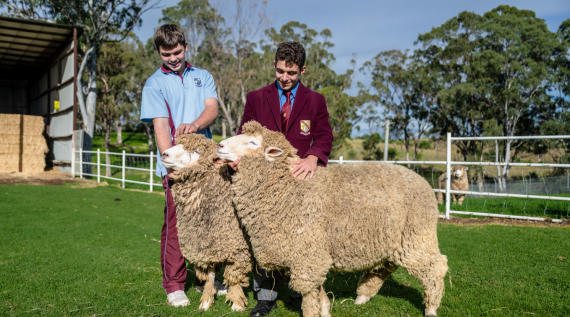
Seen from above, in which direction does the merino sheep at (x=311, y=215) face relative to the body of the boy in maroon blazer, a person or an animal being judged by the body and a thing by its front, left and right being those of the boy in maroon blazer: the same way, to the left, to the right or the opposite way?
to the right

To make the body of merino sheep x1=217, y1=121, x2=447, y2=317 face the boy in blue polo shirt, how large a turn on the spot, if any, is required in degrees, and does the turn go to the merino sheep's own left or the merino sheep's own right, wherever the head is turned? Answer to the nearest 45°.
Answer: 0° — it already faces them

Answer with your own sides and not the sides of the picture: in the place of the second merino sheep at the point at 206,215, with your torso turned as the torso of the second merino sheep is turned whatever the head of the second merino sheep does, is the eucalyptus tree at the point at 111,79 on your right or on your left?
on your right

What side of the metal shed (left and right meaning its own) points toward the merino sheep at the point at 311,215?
front

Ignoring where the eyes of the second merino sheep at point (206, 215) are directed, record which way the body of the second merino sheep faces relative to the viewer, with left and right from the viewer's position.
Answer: facing the viewer and to the left of the viewer

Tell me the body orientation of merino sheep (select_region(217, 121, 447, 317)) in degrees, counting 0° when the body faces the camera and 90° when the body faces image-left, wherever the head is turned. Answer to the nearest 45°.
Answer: approximately 90°

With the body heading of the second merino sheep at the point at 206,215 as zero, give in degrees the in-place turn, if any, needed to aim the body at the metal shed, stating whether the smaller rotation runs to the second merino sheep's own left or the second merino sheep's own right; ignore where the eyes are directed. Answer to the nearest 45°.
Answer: approximately 90° to the second merino sheep's own right

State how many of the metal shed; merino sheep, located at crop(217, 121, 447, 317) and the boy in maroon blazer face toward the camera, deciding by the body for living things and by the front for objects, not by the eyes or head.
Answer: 2
